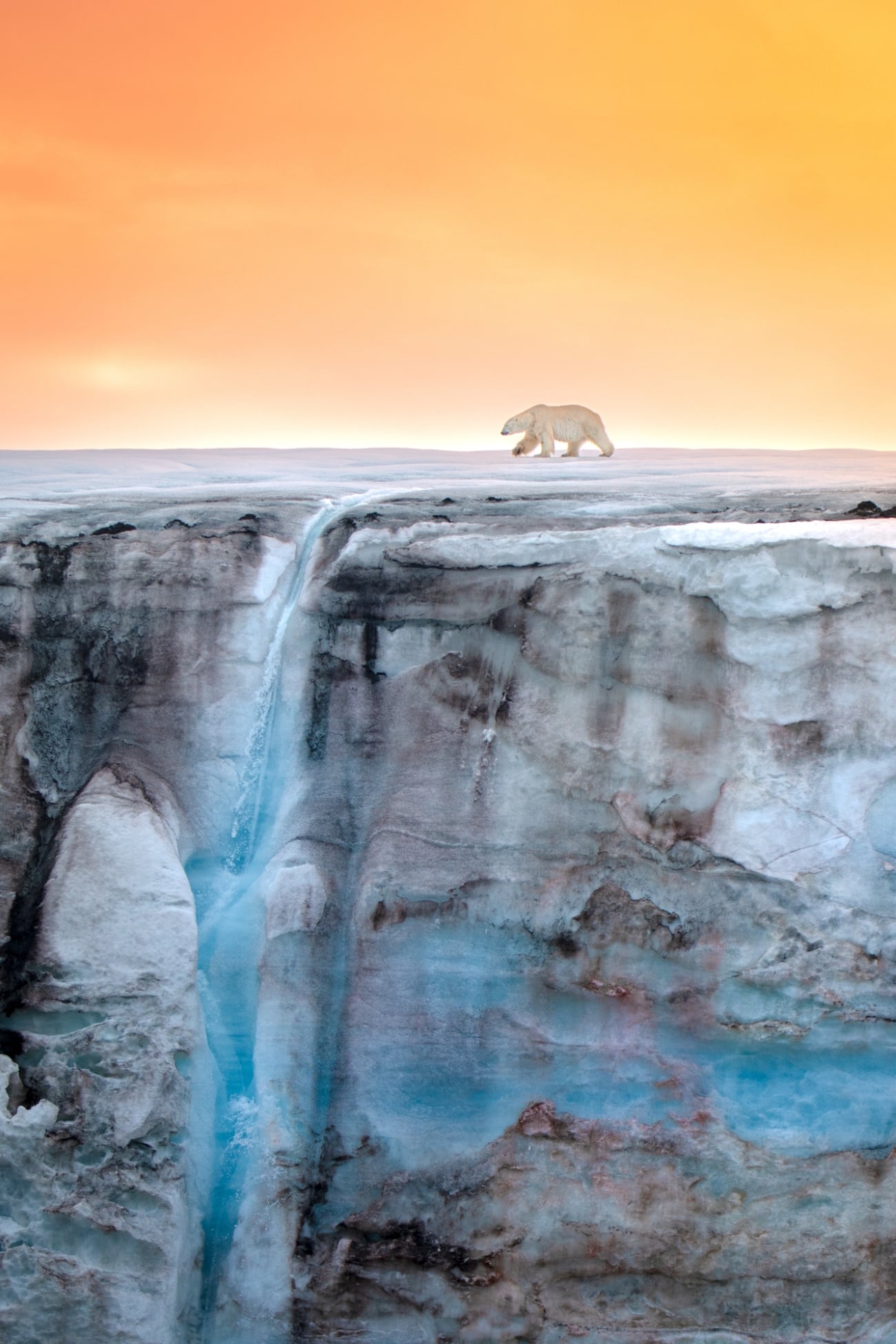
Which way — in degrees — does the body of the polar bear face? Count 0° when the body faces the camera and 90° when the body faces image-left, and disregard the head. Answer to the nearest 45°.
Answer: approximately 90°

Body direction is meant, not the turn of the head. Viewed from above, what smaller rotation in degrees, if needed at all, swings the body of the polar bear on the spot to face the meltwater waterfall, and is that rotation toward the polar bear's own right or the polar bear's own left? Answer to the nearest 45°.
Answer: approximately 90° to the polar bear's own left
